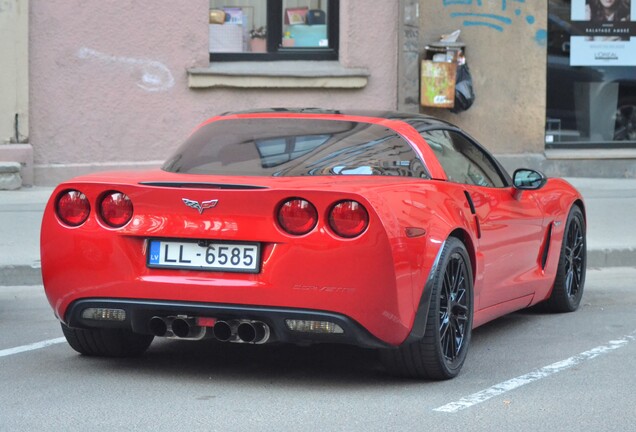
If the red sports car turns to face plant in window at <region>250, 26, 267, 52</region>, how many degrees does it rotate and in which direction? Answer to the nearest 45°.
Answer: approximately 45° to its left

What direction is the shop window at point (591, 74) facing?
toward the camera

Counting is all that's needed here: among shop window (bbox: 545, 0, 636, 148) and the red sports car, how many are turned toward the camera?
1

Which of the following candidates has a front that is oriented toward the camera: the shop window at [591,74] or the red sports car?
the shop window

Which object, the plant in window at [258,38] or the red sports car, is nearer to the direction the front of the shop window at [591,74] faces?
the red sports car

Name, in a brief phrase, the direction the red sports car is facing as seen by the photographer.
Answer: facing away from the viewer and to the right of the viewer

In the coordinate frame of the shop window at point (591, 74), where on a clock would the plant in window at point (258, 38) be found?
The plant in window is roughly at 2 o'clock from the shop window.

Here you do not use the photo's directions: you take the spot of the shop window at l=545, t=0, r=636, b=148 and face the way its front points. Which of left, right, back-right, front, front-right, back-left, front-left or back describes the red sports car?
front

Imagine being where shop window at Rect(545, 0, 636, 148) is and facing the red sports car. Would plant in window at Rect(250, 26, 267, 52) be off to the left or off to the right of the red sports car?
right
